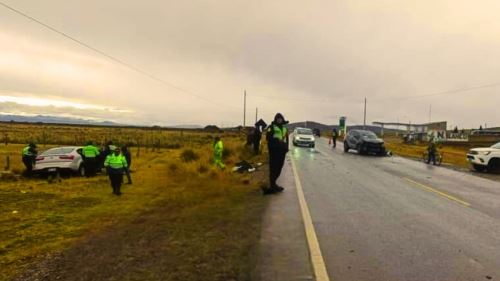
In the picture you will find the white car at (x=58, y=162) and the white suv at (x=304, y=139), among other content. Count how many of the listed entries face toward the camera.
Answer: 1

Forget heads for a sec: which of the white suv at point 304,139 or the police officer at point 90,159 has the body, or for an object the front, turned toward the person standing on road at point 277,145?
the white suv

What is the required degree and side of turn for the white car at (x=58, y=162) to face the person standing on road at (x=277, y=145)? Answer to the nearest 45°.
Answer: approximately 90° to its right

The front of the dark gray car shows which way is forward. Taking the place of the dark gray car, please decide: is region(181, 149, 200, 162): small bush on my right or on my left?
on my right
